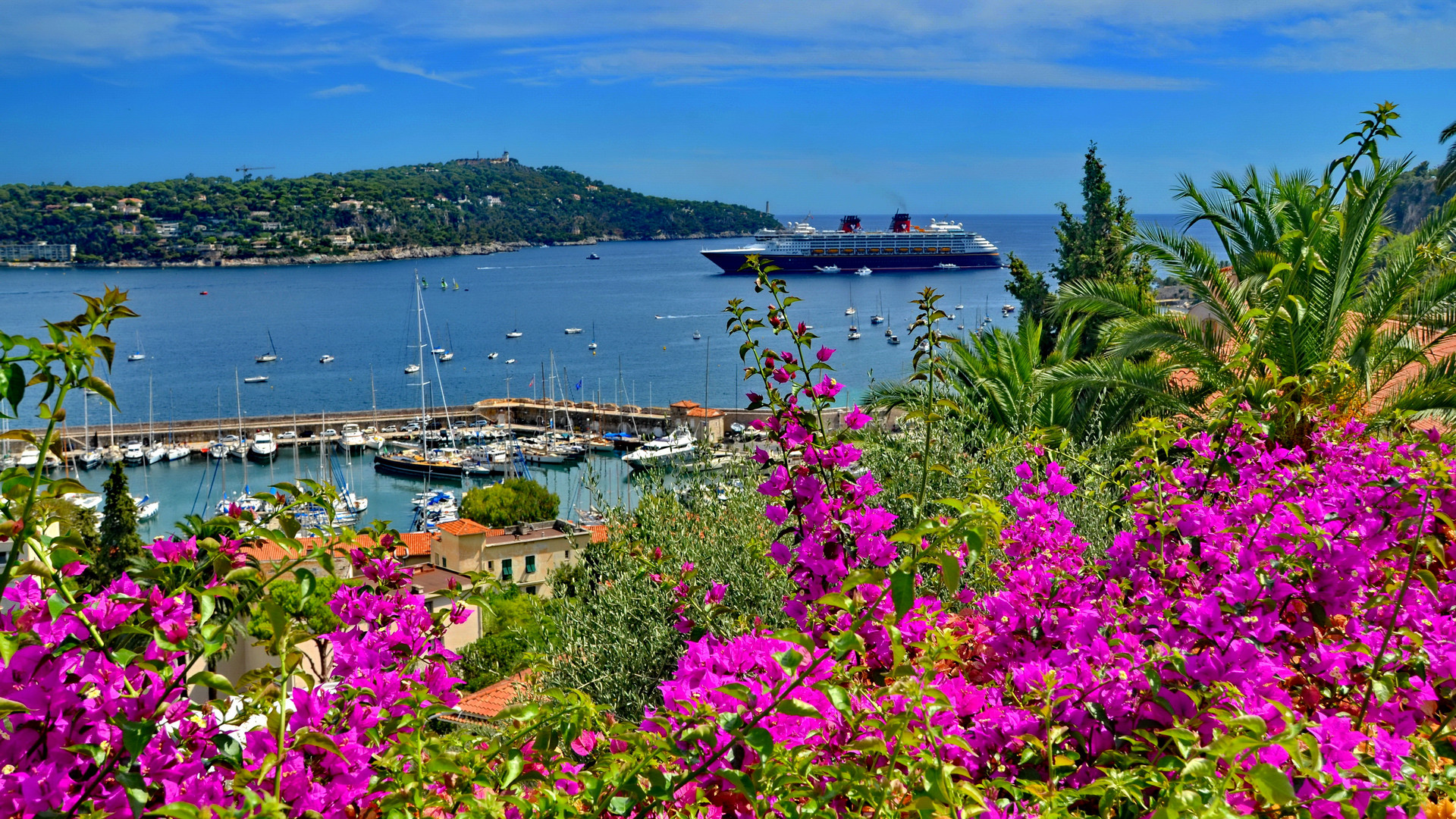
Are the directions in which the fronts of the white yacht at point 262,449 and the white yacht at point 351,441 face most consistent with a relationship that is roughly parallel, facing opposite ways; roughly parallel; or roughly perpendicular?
roughly parallel

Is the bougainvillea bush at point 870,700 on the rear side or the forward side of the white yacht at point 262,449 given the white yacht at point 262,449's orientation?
on the forward side

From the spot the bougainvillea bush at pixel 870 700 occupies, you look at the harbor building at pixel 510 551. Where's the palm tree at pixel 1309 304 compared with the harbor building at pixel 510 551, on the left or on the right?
right

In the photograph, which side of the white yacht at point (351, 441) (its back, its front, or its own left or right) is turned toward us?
front

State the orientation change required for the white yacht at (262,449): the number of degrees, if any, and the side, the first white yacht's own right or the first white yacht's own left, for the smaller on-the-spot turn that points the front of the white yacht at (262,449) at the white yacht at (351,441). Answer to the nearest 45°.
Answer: approximately 90° to the first white yacht's own left

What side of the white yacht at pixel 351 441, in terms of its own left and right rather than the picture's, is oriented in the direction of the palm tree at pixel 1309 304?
front

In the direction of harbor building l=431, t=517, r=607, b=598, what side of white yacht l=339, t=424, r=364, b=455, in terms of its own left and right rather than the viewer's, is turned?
front

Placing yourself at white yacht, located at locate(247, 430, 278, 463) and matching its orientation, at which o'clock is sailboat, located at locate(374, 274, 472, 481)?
The sailboat is roughly at 10 o'clock from the white yacht.

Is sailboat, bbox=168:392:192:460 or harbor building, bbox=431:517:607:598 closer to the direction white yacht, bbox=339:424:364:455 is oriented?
the harbor building

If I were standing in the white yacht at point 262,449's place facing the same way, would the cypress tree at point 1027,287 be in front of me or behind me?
in front

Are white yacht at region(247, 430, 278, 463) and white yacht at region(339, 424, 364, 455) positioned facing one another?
no

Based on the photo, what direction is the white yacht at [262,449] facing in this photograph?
toward the camera

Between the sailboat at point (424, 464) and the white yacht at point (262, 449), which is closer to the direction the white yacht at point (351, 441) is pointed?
the sailboat

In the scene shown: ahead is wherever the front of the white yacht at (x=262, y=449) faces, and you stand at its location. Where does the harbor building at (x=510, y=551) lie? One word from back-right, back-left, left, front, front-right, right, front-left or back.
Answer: front
